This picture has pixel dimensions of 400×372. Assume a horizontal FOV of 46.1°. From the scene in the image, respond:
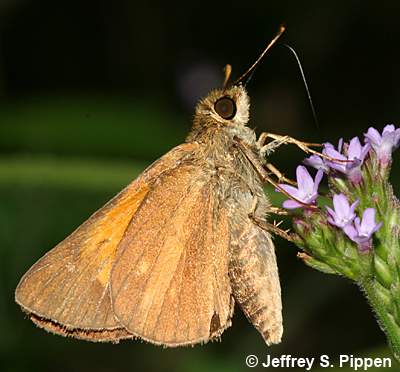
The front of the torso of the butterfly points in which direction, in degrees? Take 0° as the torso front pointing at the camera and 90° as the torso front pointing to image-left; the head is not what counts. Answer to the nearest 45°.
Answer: approximately 270°

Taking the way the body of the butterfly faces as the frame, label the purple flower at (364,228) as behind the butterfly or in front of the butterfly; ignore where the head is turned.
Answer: in front
